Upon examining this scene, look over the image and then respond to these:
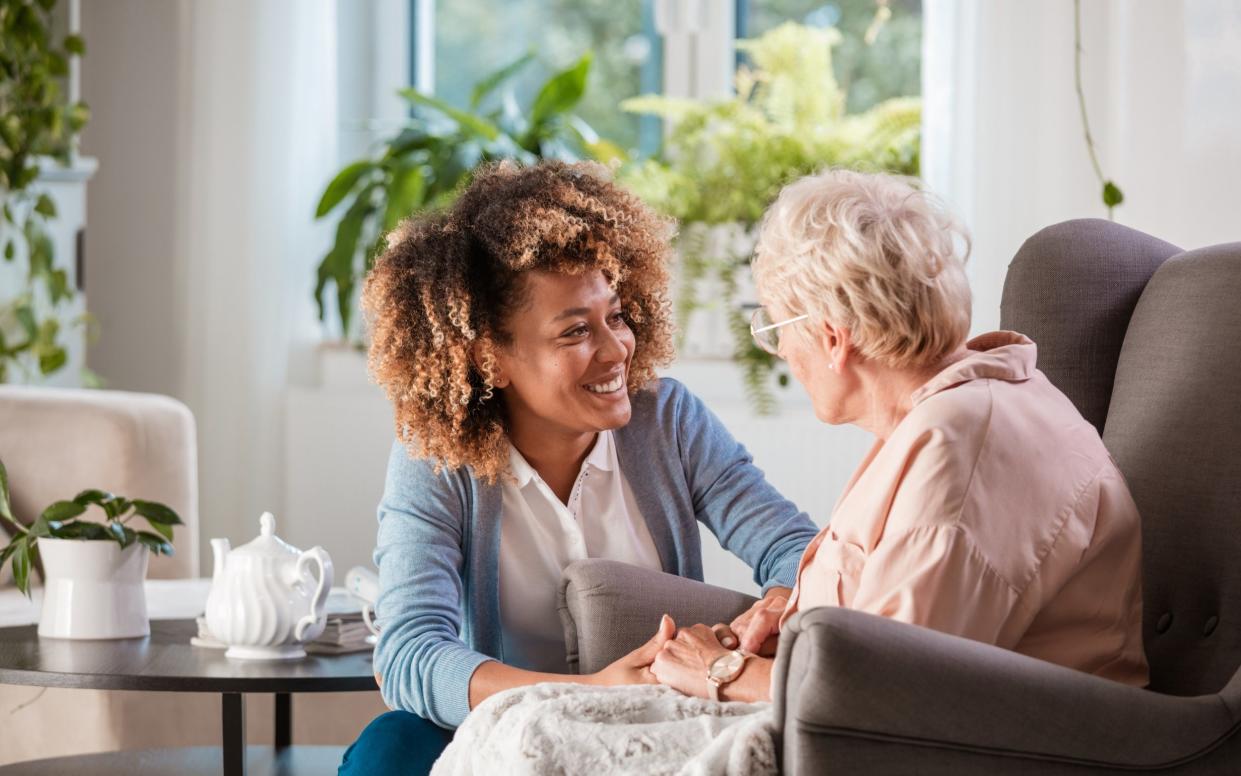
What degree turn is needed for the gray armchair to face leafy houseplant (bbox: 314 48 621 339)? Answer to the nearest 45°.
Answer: approximately 90° to its right

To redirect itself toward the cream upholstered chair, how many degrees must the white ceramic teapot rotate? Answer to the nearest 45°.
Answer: approximately 45° to its right

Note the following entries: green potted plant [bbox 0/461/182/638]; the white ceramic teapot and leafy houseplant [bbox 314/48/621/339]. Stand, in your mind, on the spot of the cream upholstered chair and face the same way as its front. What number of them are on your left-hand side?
1

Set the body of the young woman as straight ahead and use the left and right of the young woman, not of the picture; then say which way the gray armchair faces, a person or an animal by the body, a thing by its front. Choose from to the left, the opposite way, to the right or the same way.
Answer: to the right

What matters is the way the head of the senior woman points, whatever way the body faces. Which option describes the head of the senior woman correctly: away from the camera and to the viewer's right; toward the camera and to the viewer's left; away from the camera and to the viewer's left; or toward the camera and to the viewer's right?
away from the camera and to the viewer's left

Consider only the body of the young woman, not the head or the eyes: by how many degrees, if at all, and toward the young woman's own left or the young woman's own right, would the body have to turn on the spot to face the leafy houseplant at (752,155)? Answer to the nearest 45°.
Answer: approximately 135° to the young woman's own left

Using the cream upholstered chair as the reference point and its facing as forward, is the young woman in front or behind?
in front

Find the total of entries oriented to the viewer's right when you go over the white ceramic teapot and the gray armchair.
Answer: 0

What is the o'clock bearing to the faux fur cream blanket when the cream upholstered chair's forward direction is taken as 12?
The faux fur cream blanket is roughly at 1 o'clock from the cream upholstered chair.

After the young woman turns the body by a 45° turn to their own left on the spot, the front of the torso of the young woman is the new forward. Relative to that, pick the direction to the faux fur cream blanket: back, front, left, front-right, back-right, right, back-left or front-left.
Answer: right

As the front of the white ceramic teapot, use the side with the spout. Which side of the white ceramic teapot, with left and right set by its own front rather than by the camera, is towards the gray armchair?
back
